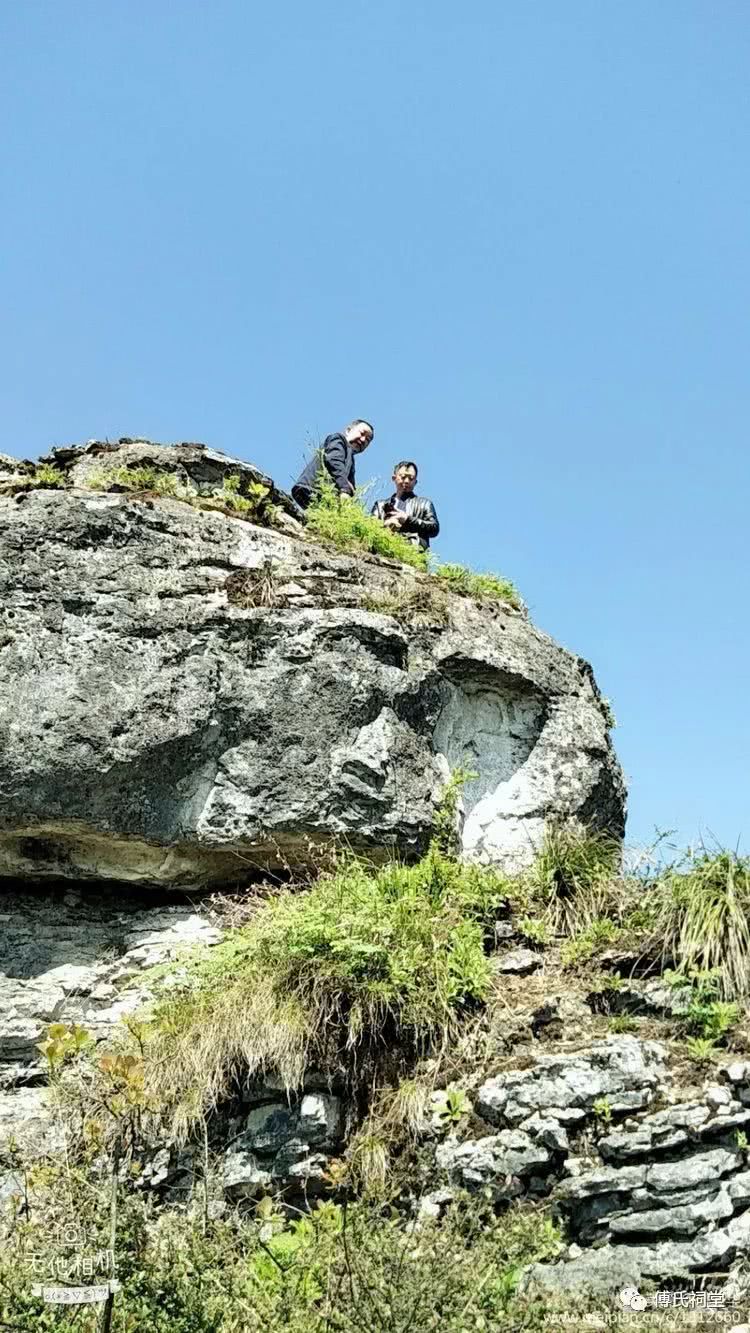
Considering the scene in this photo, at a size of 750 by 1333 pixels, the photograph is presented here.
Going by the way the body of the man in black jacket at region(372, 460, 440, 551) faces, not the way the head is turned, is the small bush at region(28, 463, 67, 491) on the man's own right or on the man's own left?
on the man's own right

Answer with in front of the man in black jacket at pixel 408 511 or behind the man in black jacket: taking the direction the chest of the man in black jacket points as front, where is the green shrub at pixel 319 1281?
in front

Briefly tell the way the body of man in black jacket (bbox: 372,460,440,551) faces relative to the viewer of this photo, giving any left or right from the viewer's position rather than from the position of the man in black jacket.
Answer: facing the viewer

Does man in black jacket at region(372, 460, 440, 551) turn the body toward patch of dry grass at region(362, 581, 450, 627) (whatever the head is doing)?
yes

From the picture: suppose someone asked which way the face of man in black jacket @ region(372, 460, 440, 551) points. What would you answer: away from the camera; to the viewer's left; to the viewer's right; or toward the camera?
toward the camera

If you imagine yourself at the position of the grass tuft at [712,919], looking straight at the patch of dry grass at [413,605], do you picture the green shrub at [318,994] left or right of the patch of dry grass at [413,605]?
left

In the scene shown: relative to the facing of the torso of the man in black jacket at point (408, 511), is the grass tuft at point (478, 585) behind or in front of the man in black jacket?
in front
